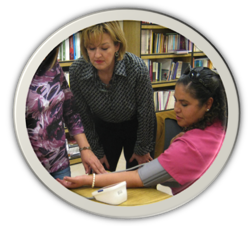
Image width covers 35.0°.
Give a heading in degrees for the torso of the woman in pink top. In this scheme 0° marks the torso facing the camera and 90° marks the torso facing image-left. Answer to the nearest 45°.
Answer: approximately 90°
